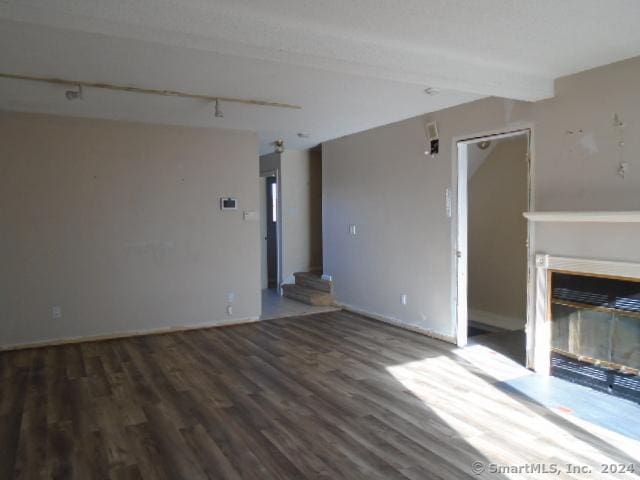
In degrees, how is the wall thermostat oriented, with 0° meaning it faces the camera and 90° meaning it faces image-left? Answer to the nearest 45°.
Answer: approximately 0°

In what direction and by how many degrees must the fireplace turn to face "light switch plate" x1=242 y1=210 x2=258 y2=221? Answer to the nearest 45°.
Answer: approximately 45° to its right

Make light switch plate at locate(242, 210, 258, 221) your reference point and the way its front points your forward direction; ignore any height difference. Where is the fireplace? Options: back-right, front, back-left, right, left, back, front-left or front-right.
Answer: front-left

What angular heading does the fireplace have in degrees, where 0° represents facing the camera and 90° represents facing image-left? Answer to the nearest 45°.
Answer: approximately 45°

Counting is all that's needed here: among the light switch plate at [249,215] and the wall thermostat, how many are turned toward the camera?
2

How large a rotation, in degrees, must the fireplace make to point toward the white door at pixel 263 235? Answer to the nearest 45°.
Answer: approximately 90° to its right

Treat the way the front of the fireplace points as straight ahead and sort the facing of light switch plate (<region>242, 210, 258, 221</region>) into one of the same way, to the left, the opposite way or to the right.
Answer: to the left
